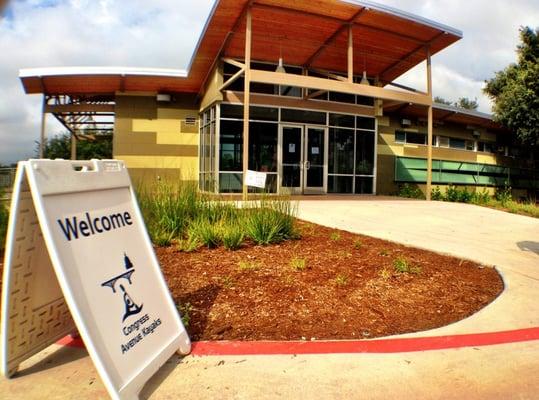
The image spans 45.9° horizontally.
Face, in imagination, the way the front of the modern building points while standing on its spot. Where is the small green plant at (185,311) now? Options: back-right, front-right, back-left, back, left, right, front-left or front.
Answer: front

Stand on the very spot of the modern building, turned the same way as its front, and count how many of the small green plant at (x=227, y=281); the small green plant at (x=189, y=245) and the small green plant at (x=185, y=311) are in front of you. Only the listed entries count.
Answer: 3

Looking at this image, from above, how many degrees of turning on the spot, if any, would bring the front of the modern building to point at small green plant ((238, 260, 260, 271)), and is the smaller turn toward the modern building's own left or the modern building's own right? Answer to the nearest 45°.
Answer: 0° — it already faces it

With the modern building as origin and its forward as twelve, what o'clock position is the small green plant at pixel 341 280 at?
The small green plant is roughly at 12 o'clock from the modern building.

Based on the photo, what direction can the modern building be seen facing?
toward the camera

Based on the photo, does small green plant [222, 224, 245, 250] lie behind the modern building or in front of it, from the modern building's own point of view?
in front

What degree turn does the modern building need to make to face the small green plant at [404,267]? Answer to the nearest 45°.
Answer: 0° — it already faces it

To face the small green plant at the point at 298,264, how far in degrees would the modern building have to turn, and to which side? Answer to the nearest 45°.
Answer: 0° — it already faces it

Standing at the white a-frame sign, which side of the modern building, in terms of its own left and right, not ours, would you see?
front

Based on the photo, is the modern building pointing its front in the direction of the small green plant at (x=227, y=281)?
yes

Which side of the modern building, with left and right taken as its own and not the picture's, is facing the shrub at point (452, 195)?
left

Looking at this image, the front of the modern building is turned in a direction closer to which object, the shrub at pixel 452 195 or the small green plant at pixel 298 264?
the small green plant
